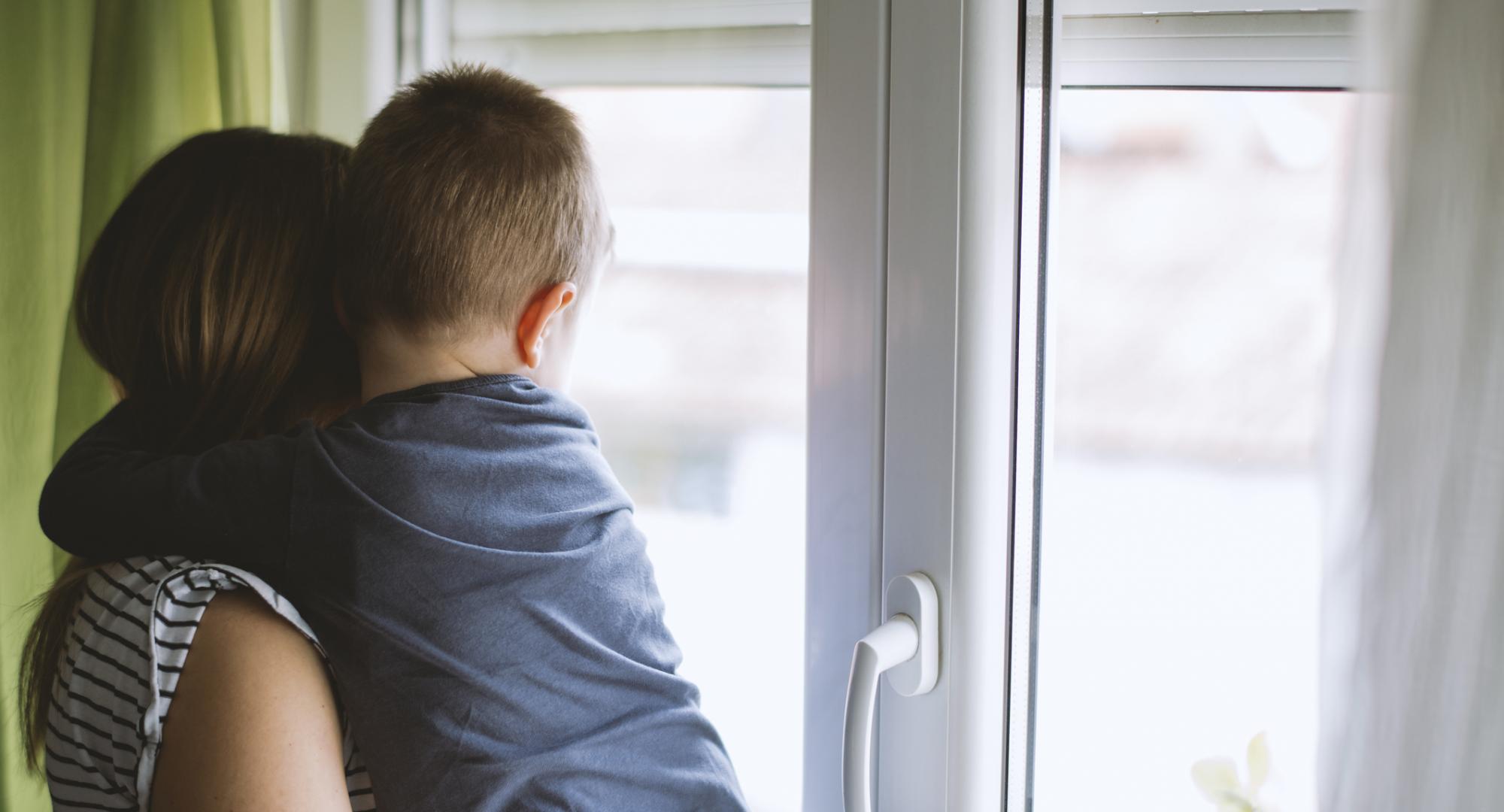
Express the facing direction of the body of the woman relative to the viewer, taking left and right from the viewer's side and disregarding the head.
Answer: facing away from the viewer and to the right of the viewer

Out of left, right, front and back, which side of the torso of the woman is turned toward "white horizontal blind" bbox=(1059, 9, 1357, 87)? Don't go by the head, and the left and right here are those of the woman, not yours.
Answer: right

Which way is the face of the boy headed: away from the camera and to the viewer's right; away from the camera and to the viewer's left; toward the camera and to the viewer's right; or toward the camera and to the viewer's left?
away from the camera and to the viewer's right
